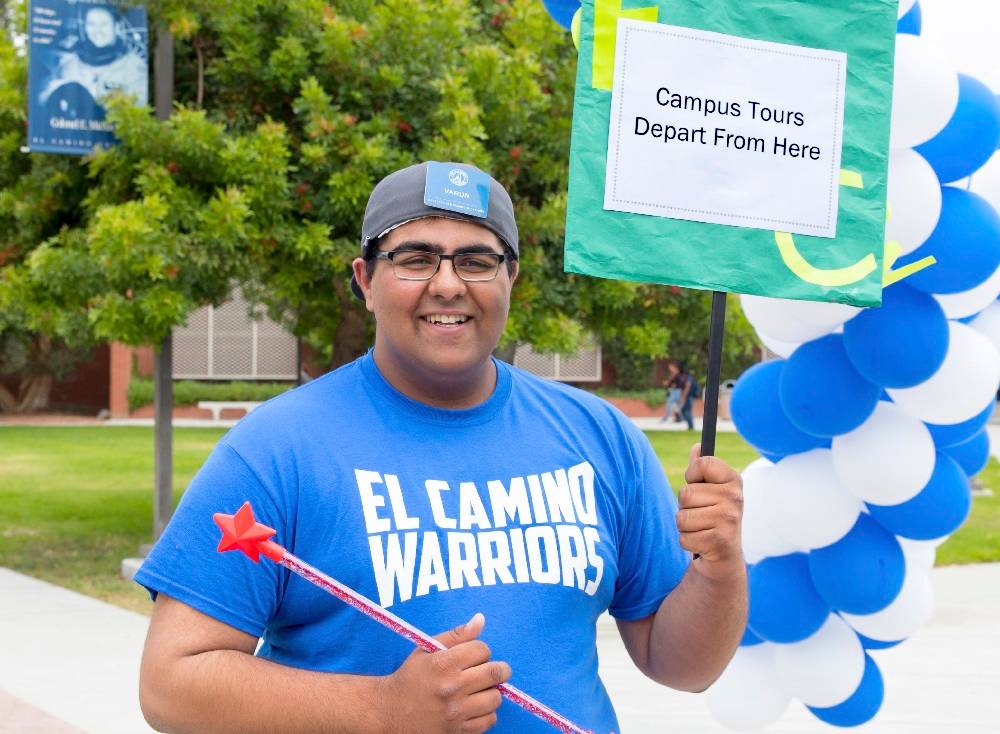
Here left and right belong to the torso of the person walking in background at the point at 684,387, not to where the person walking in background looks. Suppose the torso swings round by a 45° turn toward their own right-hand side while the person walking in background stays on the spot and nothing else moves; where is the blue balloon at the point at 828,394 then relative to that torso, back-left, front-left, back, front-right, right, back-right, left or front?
back-left

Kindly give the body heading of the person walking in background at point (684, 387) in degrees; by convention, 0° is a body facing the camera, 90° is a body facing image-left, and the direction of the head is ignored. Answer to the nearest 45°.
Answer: approximately 90°

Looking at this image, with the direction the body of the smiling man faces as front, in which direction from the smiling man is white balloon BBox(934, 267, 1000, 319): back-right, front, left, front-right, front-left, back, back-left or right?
back-left

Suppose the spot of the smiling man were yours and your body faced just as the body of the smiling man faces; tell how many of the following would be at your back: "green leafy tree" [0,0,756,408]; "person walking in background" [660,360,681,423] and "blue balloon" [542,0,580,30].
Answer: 3

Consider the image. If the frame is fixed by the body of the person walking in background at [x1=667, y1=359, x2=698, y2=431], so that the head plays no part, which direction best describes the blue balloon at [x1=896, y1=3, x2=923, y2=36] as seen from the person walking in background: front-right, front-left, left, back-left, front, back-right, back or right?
left

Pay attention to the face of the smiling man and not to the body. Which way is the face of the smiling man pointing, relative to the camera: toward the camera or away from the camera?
toward the camera

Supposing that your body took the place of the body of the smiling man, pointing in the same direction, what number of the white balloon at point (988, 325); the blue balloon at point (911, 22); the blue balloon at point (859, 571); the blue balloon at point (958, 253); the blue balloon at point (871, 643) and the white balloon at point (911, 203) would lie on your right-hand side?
0

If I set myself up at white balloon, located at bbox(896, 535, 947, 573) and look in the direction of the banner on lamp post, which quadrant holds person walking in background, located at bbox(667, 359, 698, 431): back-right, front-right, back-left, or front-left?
front-right

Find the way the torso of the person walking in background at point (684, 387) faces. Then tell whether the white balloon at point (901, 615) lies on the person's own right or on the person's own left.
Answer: on the person's own left

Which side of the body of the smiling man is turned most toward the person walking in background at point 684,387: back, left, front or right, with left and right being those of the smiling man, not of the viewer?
back

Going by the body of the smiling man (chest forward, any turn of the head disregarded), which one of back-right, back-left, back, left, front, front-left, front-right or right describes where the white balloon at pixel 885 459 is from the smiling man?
back-left

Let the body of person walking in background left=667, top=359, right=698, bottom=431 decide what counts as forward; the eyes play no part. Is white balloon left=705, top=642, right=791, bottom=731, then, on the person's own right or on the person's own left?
on the person's own left

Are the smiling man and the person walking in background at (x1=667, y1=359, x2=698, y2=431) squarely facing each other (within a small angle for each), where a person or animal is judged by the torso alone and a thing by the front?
no

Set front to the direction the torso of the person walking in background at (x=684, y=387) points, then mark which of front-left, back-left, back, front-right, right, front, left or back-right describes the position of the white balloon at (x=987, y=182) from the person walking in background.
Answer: left

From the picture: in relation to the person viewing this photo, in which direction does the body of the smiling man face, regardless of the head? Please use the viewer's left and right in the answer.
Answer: facing the viewer

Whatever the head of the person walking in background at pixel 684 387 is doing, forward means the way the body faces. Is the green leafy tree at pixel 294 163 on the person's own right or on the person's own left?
on the person's own left

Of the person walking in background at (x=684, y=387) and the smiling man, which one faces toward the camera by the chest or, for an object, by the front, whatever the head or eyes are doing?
the smiling man
